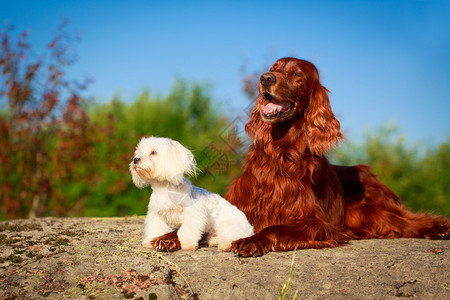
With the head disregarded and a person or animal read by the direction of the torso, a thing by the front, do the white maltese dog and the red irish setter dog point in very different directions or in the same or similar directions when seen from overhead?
same or similar directions

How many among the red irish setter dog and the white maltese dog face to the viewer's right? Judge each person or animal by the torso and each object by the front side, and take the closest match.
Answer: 0

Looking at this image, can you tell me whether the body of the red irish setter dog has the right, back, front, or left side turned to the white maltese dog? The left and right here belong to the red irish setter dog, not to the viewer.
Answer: front

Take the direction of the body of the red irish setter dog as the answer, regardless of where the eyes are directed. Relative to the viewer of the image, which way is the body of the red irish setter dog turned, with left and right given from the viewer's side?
facing the viewer and to the left of the viewer

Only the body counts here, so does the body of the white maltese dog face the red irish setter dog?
no
